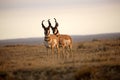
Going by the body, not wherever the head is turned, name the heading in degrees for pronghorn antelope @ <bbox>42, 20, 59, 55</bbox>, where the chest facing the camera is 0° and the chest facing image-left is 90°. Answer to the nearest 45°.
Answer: approximately 45°
